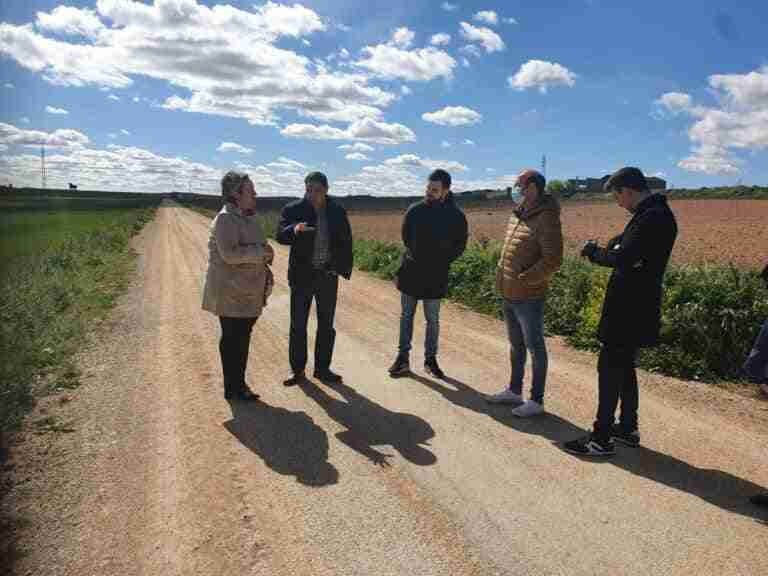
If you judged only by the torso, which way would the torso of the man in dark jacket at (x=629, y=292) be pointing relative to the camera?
to the viewer's left

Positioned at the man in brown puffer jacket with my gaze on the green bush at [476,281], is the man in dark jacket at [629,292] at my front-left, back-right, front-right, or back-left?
back-right

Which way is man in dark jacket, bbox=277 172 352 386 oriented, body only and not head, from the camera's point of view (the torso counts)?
toward the camera

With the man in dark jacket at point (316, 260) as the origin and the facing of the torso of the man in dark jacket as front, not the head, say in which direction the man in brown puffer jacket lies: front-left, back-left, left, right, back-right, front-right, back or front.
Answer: front-left

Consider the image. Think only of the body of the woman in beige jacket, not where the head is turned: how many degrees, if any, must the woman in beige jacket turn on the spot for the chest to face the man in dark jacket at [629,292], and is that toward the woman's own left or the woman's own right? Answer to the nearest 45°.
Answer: approximately 45° to the woman's own right

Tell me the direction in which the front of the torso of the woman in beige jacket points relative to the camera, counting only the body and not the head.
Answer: to the viewer's right

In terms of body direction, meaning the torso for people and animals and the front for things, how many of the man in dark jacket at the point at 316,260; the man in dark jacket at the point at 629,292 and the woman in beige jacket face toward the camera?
1

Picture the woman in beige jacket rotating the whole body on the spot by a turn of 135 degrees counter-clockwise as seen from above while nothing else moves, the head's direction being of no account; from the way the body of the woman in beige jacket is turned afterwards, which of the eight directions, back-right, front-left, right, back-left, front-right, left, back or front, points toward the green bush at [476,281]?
right

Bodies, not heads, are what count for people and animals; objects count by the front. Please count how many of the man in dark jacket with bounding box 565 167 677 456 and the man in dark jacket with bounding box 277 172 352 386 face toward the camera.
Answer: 1

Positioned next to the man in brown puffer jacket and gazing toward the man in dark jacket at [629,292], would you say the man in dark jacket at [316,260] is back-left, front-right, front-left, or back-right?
back-right

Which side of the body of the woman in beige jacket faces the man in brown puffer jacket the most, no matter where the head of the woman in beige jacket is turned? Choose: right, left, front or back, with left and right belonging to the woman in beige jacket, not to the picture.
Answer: front

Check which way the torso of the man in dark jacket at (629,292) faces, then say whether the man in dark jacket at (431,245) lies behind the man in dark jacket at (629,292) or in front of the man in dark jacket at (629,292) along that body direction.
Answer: in front

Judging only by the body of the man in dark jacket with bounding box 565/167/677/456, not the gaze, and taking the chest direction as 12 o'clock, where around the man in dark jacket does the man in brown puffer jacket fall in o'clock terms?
The man in brown puffer jacket is roughly at 1 o'clock from the man in dark jacket.

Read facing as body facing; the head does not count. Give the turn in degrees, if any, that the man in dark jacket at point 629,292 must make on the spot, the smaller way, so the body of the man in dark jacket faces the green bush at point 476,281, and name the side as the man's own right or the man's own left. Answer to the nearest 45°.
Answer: approximately 45° to the man's own right

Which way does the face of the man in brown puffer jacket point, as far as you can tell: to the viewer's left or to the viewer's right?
to the viewer's left

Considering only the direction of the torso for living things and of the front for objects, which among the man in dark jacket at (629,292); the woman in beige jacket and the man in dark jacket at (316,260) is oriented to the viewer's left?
the man in dark jacket at (629,292)

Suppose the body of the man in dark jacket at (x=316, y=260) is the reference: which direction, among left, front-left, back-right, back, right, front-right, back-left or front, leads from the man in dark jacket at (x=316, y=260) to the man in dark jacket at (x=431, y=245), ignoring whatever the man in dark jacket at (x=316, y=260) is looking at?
left

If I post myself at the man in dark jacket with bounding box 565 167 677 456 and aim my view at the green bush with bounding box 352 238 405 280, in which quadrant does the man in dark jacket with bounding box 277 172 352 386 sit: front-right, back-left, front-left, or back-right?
front-left
